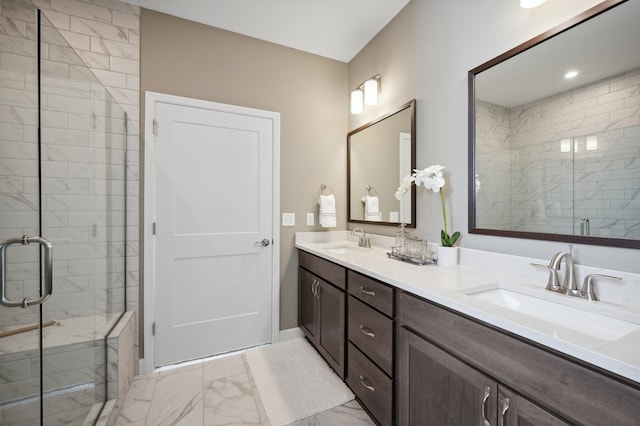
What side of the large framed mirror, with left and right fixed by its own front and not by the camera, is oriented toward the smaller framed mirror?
right

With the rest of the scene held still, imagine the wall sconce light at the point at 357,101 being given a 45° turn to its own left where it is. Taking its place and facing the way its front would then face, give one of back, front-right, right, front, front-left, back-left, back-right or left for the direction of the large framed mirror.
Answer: front-left

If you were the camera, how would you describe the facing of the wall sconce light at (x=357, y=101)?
facing the viewer and to the left of the viewer

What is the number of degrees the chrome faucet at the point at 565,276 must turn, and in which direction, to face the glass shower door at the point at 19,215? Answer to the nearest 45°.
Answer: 0° — it already faces it

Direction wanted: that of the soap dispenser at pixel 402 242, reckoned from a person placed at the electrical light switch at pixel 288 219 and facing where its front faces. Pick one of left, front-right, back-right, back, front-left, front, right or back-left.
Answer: front-left

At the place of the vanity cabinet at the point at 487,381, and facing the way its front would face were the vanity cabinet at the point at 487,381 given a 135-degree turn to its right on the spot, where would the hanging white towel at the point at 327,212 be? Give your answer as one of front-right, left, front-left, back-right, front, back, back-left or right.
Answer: front-left

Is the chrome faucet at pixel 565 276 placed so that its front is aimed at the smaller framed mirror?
no

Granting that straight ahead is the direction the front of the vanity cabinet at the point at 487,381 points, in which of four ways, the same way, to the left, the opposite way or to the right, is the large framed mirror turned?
the same way

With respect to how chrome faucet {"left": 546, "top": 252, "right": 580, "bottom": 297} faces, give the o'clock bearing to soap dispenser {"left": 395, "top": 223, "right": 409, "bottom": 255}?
The soap dispenser is roughly at 2 o'clock from the chrome faucet.

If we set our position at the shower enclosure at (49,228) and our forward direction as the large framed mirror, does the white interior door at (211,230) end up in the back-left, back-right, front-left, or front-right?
front-left

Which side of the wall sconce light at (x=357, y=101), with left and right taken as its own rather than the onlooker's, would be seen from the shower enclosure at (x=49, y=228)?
front

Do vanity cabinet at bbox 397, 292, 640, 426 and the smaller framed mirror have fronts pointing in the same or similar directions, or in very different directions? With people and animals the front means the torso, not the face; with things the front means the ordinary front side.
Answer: same or similar directions

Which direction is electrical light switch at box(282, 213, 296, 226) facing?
toward the camera

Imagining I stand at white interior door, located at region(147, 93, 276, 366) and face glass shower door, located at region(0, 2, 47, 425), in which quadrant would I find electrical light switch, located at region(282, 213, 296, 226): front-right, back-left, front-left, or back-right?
back-left

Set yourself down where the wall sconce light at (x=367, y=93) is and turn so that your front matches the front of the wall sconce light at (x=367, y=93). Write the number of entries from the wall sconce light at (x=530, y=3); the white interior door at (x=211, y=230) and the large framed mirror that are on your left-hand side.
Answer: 2
